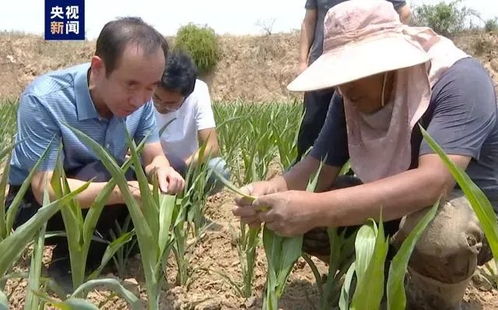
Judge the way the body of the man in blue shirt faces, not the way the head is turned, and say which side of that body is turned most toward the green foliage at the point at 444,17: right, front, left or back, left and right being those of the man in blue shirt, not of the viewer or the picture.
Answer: left

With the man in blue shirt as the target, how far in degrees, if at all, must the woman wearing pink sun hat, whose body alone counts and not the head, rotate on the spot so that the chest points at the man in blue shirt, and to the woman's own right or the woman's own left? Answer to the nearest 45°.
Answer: approximately 45° to the woman's own right

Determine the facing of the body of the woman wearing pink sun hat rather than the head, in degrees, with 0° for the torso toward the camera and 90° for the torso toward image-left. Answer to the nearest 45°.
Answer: approximately 45°

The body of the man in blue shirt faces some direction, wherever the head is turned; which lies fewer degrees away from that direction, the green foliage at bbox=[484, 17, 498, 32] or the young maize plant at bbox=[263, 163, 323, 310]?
the young maize plant

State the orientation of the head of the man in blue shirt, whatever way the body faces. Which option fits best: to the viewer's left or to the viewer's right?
to the viewer's right

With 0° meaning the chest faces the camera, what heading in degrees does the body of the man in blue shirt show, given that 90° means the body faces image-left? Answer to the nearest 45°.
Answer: approximately 315°

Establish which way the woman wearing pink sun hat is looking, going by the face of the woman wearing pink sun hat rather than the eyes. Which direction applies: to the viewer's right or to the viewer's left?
to the viewer's left

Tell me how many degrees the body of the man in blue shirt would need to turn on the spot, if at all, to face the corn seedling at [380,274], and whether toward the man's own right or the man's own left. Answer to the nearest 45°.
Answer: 0° — they already face it

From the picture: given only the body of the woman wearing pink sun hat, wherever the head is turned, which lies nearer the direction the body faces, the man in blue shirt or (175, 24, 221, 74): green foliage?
the man in blue shirt

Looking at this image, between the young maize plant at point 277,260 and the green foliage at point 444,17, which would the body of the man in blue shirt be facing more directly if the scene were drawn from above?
the young maize plant
